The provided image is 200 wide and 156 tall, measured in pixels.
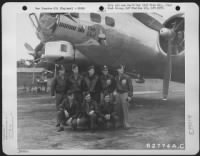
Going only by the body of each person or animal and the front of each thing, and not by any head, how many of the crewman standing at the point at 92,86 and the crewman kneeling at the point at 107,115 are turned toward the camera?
2

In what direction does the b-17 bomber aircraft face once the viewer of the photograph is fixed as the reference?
facing the viewer and to the left of the viewer

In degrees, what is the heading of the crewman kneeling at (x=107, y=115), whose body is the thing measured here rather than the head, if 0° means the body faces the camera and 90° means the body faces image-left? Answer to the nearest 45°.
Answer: approximately 0°
